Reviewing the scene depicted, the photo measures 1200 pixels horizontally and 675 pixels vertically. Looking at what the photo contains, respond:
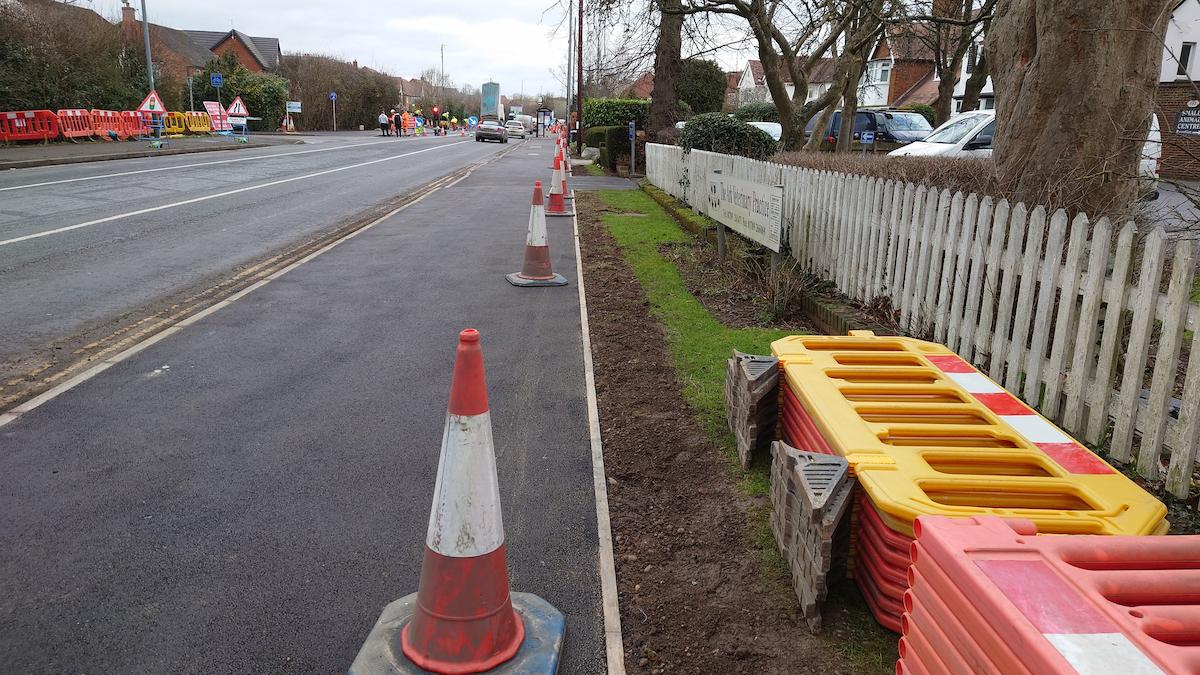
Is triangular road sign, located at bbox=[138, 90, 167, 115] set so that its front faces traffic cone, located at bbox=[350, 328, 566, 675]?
yes

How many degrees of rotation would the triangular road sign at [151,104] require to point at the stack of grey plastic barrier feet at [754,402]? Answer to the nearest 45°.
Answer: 0° — it already faces it

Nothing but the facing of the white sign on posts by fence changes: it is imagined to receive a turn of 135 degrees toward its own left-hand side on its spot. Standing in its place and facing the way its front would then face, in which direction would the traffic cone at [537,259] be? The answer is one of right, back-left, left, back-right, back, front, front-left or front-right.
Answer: back

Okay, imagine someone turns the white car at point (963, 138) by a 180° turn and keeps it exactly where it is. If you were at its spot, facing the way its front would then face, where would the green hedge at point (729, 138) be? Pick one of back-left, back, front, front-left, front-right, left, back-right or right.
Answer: back-left

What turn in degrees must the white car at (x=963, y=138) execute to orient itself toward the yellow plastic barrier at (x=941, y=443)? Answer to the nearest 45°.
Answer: approximately 45° to its left

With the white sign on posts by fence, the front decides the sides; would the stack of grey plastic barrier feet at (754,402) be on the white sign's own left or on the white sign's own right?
on the white sign's own left

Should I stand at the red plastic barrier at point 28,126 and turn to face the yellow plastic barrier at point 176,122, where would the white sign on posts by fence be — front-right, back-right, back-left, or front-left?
back-right

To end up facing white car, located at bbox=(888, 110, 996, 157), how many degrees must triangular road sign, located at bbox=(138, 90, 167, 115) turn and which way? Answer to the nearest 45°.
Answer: approximately 45° to its left

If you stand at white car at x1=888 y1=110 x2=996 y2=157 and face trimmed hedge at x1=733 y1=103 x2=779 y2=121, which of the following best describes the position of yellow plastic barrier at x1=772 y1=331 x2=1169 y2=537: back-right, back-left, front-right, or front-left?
back-left

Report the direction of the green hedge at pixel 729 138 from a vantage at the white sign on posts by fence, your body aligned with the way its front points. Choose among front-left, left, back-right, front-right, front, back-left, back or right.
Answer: back-right

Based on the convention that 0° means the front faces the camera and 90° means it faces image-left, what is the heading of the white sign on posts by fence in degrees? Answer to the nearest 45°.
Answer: approximately 45°

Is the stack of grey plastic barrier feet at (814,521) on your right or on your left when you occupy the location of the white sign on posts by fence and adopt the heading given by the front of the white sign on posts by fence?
on your left
